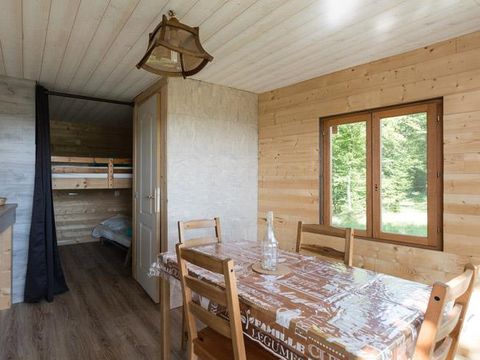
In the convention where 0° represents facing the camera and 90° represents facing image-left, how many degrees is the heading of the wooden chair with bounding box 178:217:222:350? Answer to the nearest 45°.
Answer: approximately 315°

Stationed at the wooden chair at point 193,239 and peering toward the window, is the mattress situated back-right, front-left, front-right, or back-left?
back-left

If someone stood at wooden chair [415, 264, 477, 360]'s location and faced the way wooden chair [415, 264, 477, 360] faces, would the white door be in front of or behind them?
in front

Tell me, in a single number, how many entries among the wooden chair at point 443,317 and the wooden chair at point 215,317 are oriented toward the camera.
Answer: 0

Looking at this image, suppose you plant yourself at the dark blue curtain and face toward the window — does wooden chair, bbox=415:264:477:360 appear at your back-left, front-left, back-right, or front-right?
front-right

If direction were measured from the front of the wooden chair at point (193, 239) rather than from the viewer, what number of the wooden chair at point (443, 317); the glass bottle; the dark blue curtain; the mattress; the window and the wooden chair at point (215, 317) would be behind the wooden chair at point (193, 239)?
2

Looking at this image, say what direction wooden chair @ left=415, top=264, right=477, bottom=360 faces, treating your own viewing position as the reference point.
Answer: facing away from the viewer and to the left of the viewer

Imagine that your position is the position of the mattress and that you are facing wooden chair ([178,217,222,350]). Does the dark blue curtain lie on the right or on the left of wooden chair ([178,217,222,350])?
right

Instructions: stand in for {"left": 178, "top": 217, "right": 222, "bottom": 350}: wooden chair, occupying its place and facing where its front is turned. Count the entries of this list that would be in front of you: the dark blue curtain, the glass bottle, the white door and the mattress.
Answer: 1

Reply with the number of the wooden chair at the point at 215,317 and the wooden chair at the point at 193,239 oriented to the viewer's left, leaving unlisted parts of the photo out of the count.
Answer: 0

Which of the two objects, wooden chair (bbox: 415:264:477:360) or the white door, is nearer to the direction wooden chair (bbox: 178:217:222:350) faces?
the wooden chair

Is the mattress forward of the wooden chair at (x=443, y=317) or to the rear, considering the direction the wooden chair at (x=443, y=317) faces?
forward

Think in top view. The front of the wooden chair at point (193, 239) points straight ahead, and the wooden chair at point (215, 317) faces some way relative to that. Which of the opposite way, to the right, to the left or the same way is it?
to the left

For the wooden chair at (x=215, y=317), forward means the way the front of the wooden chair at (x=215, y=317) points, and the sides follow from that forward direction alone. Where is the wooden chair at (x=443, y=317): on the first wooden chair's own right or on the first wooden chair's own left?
on the first wooden chair's own right

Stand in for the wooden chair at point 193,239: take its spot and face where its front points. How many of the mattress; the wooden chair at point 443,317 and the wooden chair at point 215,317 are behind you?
1

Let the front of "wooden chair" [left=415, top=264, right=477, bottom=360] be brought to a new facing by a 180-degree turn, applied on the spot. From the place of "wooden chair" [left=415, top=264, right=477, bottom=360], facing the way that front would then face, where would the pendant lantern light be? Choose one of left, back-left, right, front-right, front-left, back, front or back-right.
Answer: back-right

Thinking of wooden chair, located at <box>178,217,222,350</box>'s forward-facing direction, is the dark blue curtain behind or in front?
behind
